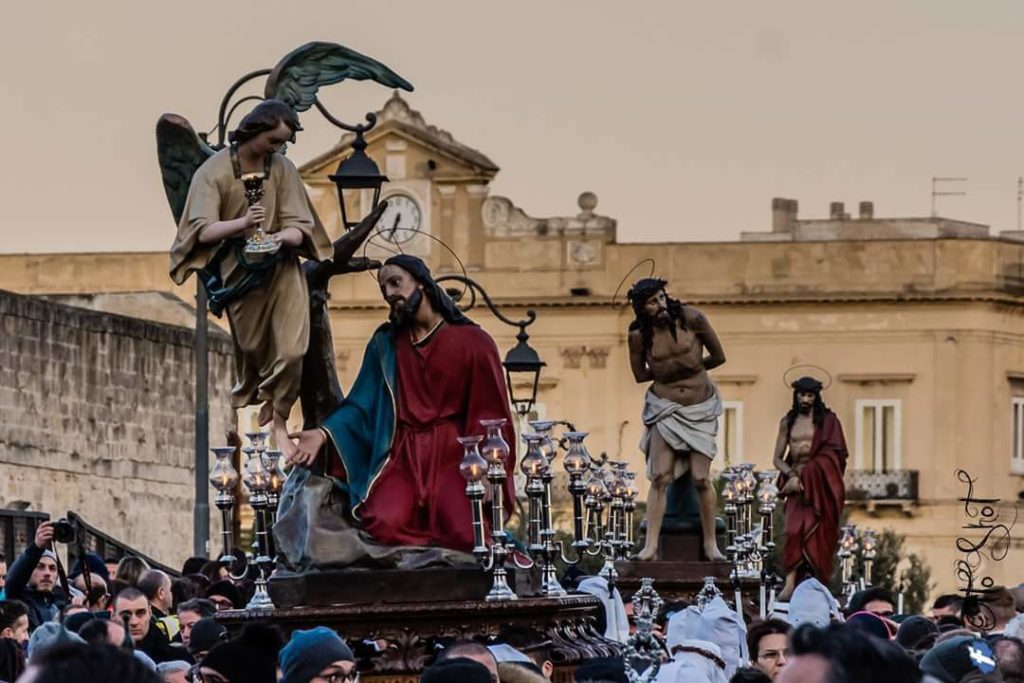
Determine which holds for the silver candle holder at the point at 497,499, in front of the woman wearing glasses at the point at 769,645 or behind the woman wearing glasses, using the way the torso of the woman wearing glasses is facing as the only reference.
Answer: behind

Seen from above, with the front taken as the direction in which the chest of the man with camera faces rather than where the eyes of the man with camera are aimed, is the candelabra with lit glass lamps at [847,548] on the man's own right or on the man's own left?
on the man's own left

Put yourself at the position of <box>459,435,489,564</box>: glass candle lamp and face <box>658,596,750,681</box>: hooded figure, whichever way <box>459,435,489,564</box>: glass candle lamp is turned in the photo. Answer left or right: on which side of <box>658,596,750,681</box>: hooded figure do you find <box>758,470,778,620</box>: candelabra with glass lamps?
left

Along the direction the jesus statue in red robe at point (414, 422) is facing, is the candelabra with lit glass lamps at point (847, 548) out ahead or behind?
behind
